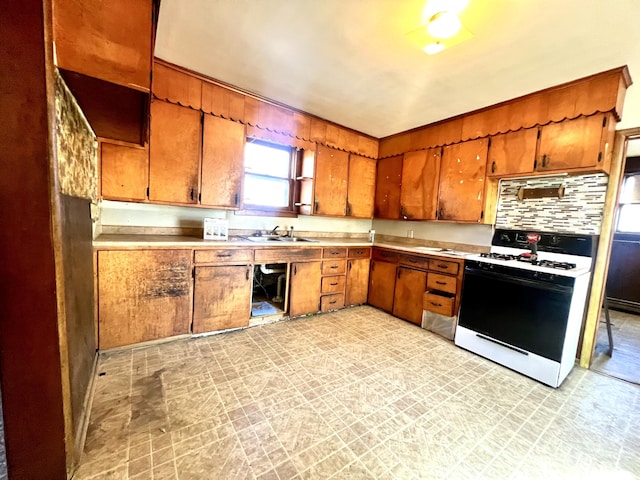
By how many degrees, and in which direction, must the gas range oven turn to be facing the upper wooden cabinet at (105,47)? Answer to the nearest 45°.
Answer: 0° — it already faces it

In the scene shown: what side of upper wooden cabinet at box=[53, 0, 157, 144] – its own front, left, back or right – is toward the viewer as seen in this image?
right

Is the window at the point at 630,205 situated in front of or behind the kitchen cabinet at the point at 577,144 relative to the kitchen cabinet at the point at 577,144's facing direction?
behind

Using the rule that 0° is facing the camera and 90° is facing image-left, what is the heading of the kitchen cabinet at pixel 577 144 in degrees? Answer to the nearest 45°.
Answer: approximately 45°

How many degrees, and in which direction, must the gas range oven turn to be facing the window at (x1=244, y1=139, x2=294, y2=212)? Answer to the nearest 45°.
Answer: approximately 45° to its right

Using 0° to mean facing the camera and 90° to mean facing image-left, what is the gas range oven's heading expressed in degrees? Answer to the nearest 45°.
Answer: approximately 45°
